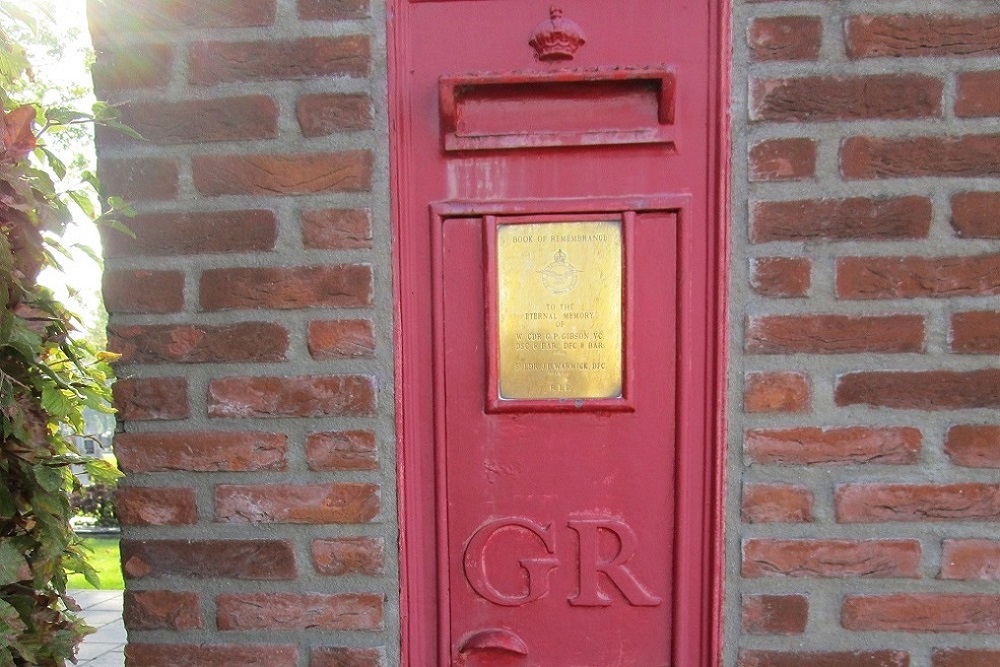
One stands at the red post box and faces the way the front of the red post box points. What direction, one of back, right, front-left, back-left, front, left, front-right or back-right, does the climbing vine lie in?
right

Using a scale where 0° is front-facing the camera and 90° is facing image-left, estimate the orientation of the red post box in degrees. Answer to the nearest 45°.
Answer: approximately 0°
